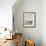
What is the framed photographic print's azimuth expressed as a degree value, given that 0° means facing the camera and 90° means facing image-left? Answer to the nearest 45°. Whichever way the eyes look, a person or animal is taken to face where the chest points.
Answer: approximately 0°
